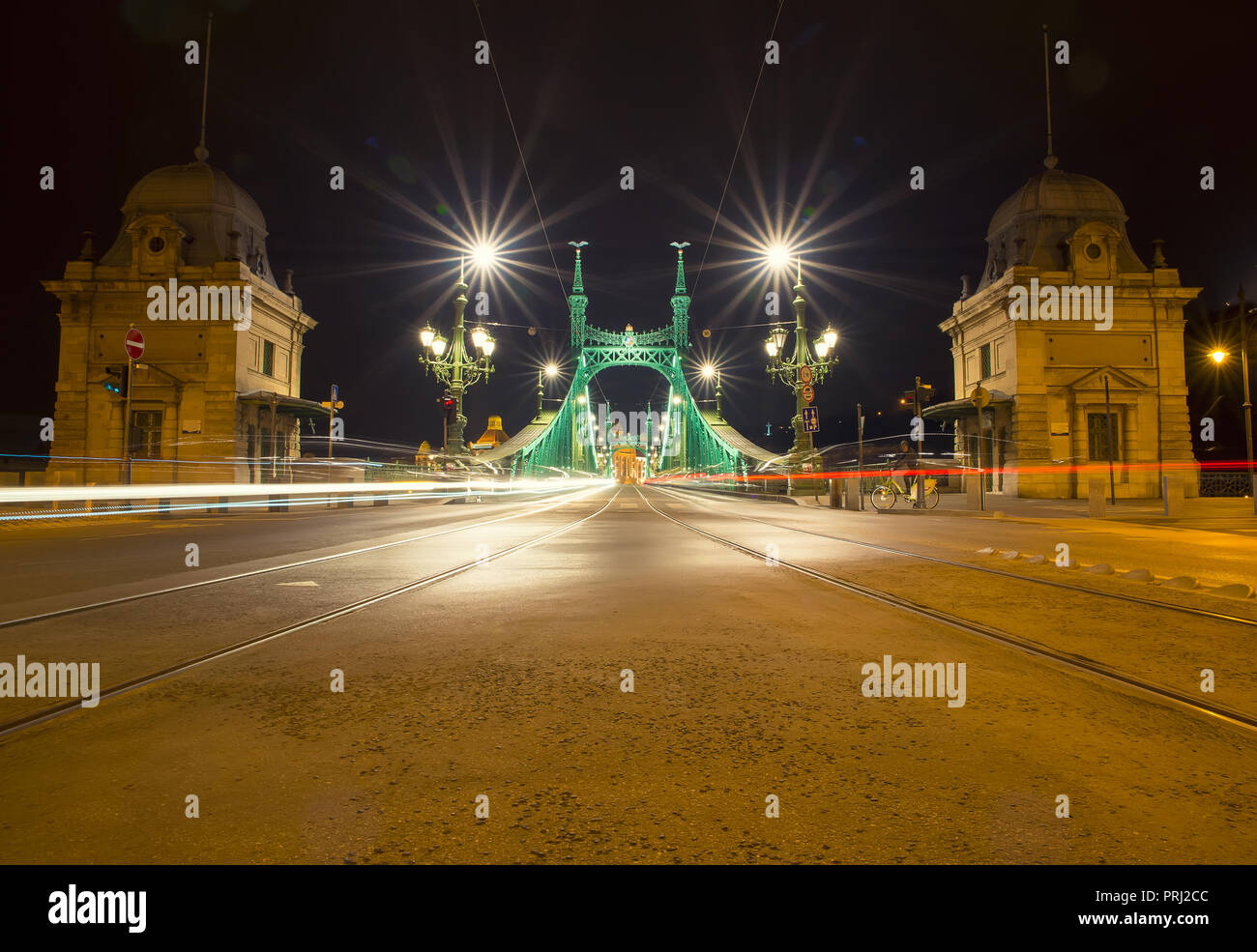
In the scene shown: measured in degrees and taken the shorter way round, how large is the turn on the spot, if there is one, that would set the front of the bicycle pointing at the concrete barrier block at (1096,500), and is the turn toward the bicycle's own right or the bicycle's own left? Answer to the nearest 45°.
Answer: approximately 135° to the bicycle's own left

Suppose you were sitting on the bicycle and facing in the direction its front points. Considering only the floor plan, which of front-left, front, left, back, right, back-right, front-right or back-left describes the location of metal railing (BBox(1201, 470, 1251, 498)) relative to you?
back-right

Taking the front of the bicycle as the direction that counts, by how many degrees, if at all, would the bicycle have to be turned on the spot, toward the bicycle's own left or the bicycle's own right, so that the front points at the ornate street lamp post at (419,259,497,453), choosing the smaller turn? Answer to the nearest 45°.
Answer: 0° — it already faces it

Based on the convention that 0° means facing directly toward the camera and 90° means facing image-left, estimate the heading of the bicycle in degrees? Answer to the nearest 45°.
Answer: approximately 90°

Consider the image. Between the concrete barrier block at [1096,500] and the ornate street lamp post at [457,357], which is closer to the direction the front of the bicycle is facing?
the ornate street lamp post
